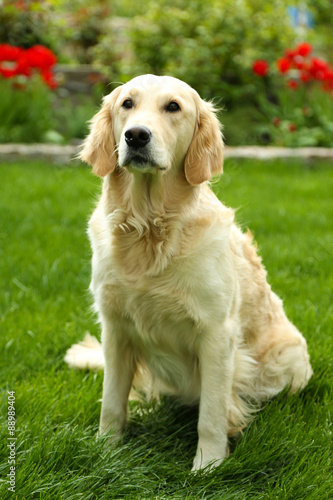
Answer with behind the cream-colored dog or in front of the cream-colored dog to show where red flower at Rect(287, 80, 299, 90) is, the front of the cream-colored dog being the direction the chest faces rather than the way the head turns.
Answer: behind

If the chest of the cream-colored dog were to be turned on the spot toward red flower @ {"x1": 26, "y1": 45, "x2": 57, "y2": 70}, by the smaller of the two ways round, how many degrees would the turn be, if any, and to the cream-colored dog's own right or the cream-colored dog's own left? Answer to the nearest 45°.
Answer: approximately 135° to the cream-colored dog's own right

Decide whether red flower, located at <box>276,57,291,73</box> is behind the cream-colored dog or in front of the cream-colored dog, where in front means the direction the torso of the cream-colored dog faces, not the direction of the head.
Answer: behind

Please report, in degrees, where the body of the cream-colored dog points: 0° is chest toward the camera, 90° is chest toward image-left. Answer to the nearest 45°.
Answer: approximately 45°
